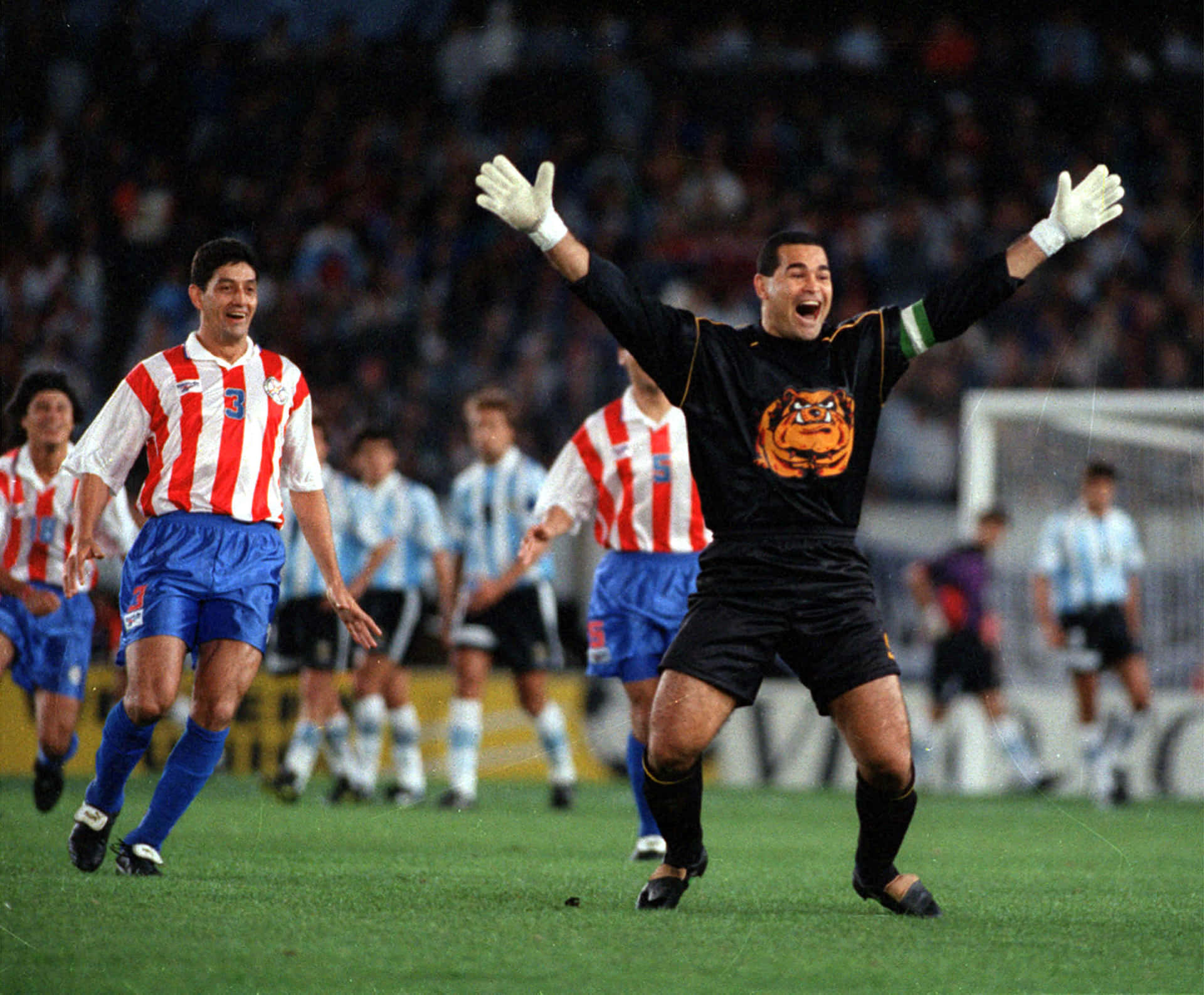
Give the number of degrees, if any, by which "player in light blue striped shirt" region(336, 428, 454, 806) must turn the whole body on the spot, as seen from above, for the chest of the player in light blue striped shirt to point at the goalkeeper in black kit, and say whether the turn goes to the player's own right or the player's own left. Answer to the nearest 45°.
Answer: approximately 45° to the player's own left

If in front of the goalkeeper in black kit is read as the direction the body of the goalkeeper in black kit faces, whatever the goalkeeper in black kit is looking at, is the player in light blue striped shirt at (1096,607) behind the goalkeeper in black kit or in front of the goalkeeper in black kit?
behind

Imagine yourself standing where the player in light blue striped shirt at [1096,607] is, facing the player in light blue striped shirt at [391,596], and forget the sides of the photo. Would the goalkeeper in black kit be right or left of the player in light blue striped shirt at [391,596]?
left

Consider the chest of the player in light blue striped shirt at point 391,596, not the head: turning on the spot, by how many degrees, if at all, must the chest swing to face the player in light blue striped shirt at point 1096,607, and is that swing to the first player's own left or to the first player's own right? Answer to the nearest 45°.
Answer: approximately 135° to the first player's own left

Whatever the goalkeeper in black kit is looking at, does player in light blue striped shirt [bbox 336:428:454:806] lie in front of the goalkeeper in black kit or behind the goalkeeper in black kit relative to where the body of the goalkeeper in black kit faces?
behind

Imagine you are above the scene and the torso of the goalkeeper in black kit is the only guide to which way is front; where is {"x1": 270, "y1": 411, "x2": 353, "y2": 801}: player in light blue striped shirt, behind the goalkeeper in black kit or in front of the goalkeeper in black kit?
behind

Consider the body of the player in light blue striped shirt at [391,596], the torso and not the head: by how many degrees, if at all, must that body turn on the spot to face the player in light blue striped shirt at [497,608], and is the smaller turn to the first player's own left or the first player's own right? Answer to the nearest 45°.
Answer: approximately 135° to the first player's own left

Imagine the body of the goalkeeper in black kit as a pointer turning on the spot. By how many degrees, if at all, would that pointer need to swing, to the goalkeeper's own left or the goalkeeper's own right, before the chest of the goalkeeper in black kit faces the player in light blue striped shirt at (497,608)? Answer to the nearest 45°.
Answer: approximately 180°
